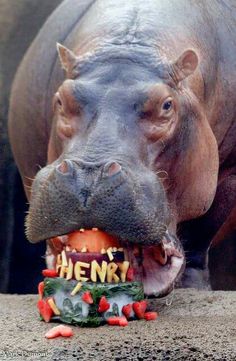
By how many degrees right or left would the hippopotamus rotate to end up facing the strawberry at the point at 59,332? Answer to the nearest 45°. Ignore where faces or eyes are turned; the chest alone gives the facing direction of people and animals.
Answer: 0° — it already faces it

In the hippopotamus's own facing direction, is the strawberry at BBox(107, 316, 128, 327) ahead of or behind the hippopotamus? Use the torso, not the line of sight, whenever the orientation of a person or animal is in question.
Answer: ahead

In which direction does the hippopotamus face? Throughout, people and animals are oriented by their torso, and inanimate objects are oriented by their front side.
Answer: toward the camera

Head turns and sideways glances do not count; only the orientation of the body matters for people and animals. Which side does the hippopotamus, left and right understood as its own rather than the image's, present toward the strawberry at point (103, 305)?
front

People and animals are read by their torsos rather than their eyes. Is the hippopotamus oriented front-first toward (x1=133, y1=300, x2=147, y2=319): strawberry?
yes

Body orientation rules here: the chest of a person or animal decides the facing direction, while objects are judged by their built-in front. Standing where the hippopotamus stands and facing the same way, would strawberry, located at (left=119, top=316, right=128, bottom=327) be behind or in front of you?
in front

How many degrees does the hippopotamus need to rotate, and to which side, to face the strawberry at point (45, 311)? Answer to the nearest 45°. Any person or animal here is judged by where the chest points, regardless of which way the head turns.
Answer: approximately 45° to its right

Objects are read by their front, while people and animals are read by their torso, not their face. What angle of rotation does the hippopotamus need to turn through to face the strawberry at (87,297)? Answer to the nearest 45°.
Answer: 0° — it already faces it
